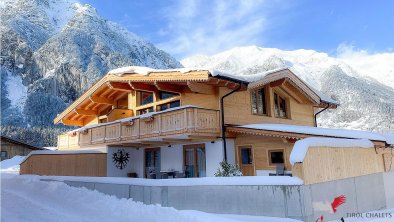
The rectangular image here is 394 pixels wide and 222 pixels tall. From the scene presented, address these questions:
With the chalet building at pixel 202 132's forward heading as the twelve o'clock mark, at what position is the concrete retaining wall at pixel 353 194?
The concrete retaining wall is roughly at 9 o'clock from the chalet building.

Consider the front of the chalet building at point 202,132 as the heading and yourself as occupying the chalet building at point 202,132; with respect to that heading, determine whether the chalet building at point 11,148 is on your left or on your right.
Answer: on your right

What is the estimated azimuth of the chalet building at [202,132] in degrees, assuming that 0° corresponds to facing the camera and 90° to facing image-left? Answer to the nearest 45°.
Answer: approximately 45°

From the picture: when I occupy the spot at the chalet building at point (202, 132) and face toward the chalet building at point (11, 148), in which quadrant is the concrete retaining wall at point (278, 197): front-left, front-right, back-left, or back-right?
back-left

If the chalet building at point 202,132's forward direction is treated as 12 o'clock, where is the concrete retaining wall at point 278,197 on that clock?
The concrete retaining wall is roughly at 10 o'clock from the chalet building.
